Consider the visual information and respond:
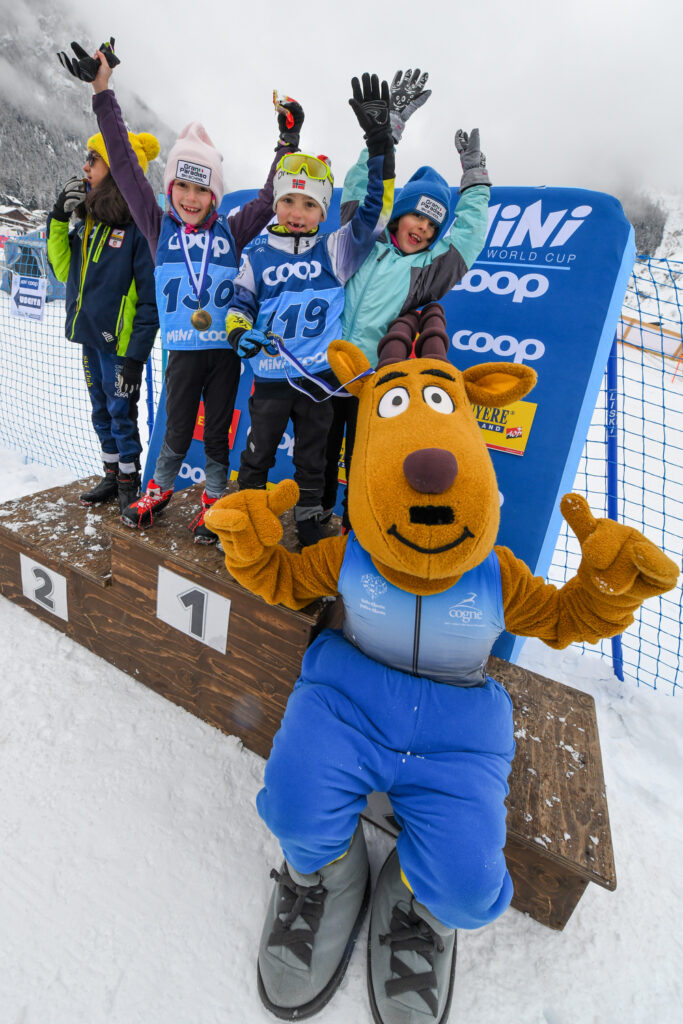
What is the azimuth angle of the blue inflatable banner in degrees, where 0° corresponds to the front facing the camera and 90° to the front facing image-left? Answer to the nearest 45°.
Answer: approximately 0°

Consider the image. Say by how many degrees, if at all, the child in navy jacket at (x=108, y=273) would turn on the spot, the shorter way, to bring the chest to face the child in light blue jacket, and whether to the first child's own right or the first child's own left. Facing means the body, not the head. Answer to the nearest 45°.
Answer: approximately 90° to the first child's own left

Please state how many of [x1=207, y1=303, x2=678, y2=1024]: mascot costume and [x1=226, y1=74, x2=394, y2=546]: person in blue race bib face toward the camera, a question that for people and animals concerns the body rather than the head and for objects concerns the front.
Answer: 2

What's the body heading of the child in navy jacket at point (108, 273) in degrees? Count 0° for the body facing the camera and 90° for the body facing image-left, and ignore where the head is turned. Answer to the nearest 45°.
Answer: approximately 45°
